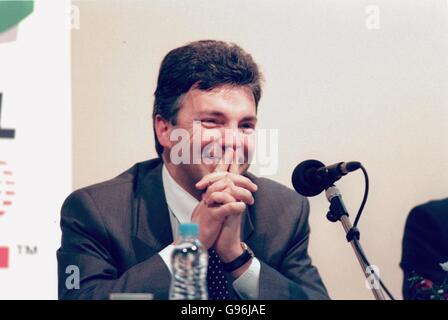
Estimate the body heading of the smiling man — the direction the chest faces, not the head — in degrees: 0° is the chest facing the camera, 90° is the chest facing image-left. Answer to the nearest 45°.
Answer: approximately 315°
